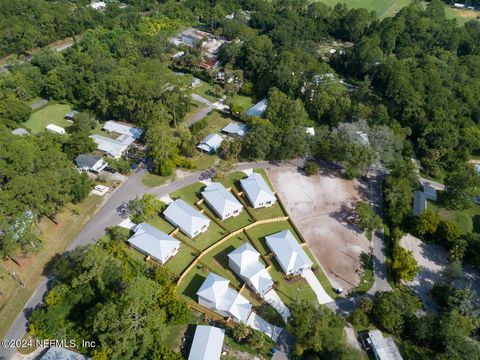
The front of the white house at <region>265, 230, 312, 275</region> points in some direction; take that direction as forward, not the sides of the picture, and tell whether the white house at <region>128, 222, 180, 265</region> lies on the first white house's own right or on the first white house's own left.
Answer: on the first white house's own right

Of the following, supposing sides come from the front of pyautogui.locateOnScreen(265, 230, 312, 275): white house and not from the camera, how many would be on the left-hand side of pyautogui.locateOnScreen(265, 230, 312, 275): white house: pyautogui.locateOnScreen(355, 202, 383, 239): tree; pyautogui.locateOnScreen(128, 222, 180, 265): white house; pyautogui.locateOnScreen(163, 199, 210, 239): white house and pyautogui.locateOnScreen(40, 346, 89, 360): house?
1

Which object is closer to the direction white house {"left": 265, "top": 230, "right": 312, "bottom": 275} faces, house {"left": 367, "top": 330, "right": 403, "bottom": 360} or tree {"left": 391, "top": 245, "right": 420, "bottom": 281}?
the house

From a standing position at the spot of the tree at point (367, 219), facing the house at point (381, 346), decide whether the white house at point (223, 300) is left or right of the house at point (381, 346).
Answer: right

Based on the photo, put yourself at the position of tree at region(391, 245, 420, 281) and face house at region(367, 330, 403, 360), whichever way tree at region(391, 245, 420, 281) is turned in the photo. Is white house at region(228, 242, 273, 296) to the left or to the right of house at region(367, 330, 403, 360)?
right
